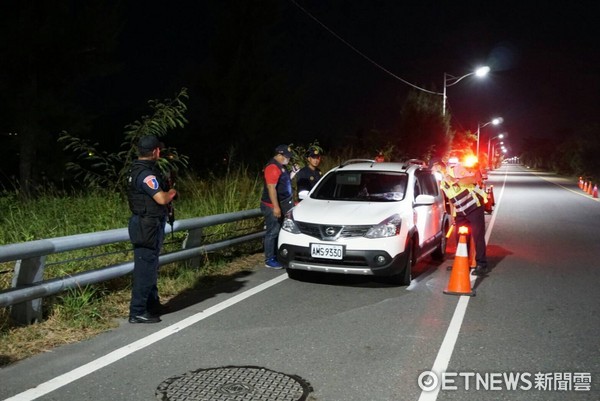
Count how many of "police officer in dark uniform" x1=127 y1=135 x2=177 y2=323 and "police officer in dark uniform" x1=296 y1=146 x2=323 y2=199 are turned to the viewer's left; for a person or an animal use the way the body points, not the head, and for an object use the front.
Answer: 0

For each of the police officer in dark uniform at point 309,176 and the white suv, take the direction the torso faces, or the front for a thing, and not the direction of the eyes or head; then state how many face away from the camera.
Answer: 0

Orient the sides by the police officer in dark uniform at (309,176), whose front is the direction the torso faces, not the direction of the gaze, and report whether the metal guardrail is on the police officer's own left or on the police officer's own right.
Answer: on the police officer's own right

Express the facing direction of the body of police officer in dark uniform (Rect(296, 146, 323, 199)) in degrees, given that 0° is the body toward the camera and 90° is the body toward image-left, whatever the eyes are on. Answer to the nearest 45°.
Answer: approximately 315°

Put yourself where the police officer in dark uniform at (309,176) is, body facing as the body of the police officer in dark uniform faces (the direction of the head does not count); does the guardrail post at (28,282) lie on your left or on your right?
on your right

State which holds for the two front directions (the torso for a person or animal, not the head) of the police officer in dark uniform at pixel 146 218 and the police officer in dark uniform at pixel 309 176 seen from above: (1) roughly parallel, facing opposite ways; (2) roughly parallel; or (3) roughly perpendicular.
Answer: roughly perpendicular

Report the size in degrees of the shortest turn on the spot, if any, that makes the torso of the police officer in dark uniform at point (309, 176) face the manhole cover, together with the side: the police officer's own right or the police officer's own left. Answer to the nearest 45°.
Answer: approximately 45° to the police officer's own right
